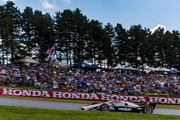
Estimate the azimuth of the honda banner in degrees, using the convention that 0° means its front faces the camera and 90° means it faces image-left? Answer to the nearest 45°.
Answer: approximately 0°

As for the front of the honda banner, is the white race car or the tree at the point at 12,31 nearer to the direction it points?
the white race car

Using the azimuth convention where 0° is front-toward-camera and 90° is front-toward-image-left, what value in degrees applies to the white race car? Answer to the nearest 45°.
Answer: approximately 90°

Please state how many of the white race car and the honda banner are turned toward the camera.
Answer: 1

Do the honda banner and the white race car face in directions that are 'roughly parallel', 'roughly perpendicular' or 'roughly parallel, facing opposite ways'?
roughly perpendicular

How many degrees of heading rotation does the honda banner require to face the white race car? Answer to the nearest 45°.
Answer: approximately 45° to its left

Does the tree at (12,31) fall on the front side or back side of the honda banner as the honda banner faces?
on the back side

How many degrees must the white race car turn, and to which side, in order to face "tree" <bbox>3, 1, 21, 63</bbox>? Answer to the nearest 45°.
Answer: approximately 45° to its right
